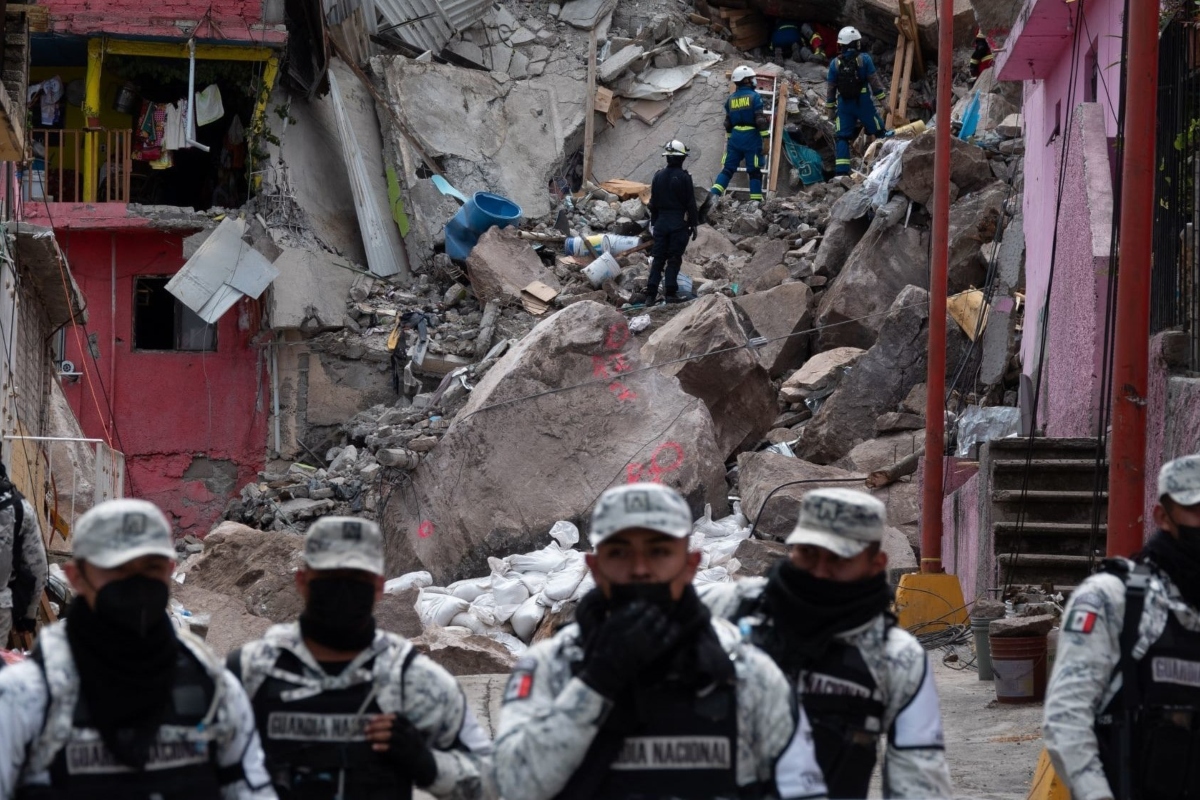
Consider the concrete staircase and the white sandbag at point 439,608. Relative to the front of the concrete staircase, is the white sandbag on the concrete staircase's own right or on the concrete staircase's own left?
on the concrete staircase's own right

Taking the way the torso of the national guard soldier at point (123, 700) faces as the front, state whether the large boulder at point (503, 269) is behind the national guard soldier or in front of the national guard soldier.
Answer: behind

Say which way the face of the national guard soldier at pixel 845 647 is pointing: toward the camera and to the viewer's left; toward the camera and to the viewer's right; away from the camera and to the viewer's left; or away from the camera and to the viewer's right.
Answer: toward the camera and to the viewer's left

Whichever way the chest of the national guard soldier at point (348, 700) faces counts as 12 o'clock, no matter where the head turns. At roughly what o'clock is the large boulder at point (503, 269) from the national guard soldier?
The large boulder is roughly at 6 o'clock from the national guard soldier.

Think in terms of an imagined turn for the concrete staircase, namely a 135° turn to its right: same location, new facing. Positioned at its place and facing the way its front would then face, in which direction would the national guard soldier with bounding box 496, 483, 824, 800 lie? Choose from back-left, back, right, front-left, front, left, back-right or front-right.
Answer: back-left

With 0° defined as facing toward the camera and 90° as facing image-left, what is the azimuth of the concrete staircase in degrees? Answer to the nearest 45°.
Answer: approximately 0°

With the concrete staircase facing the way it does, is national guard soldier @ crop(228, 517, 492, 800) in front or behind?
in front

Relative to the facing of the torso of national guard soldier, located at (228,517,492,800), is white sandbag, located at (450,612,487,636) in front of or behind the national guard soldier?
behind

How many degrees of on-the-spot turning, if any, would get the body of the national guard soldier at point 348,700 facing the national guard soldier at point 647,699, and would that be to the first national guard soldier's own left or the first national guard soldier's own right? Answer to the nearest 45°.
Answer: approximately 45° to the first national guard soldier's own left
